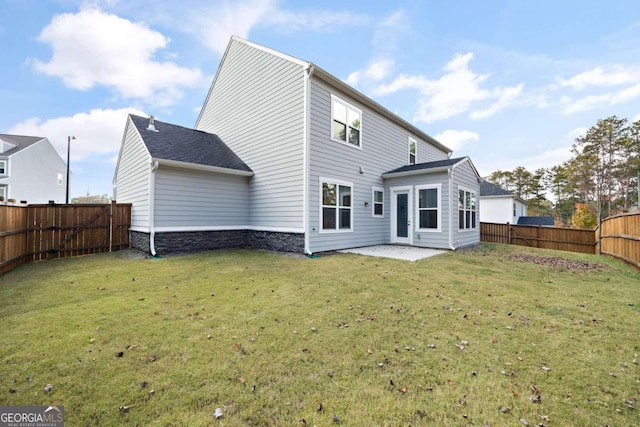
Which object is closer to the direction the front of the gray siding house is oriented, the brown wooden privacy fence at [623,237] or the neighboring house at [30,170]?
the neighboring house

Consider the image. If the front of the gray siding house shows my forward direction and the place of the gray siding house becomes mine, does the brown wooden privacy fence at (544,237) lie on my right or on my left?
on my right

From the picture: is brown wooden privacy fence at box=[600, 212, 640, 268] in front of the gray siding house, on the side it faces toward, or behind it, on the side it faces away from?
behind

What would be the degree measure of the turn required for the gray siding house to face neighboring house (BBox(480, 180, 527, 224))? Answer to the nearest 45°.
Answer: approximately 90° to its right

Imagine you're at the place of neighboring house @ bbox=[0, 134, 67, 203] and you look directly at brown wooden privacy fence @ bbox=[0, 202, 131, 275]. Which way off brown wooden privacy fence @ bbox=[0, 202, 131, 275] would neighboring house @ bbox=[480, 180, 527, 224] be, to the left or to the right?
left

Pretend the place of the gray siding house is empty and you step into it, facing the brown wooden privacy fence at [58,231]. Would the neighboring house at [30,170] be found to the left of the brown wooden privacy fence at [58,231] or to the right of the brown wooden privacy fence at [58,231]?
right

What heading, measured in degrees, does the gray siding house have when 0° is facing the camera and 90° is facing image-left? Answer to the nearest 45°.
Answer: approximately 135°
